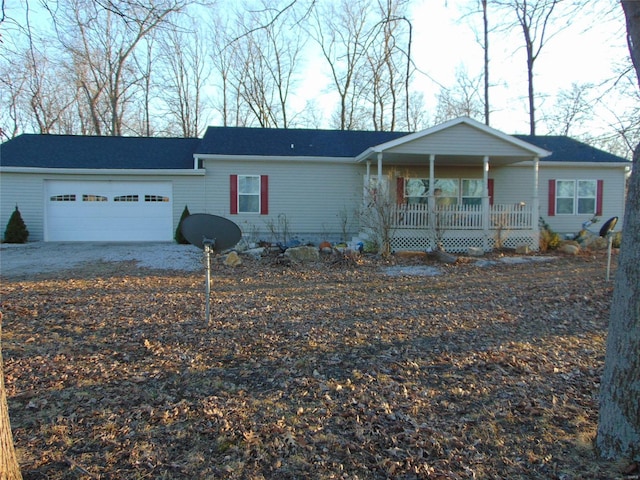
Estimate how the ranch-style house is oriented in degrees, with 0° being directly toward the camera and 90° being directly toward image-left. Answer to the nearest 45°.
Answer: approximately 0°

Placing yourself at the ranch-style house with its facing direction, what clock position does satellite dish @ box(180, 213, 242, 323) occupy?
The satellite dish is roughly at 12 o'clock from the ranch-style house.

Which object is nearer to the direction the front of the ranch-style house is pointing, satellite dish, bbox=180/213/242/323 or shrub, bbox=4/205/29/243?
the satellite dish

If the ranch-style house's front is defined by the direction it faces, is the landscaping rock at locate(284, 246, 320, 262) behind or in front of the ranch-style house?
in front

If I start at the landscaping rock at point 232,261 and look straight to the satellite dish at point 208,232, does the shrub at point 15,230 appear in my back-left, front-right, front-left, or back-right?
back-right

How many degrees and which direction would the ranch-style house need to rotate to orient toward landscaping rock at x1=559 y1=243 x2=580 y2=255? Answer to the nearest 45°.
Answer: approximately 90° to its left

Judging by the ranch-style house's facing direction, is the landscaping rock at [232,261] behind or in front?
in front

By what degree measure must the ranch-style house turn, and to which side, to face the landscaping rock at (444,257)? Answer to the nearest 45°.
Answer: approximately 45° to its left
